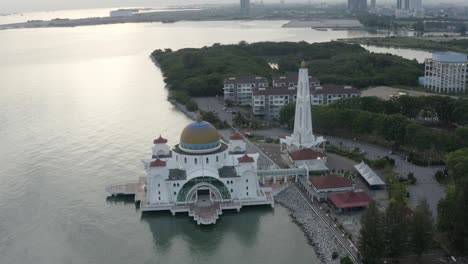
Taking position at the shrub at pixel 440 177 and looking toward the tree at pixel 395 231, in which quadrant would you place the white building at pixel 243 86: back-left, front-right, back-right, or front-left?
back-right

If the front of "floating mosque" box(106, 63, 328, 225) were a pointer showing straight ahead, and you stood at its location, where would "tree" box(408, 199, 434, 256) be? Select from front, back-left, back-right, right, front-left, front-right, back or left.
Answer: front-left

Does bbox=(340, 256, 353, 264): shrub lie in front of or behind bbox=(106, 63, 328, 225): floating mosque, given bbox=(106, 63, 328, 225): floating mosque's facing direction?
in front

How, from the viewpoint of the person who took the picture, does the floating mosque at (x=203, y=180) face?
facing the viewer

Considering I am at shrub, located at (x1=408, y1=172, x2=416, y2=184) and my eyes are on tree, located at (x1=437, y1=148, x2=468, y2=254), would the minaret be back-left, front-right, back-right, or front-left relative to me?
back-right

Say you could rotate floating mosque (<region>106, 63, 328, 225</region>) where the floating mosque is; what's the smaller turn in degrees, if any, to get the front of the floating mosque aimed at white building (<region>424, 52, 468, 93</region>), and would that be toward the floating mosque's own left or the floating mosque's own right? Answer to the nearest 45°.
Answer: approximately 135° to the floating mosque's own left

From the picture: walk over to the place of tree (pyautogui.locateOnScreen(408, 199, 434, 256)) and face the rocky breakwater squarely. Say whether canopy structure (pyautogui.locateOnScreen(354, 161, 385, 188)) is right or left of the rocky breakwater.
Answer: right

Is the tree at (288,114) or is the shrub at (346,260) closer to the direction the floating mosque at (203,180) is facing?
the shrub

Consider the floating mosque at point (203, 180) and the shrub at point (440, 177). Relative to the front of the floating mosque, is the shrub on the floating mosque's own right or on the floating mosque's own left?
on the floating mosque's own left

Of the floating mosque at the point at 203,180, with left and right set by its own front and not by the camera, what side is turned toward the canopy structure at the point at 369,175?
left

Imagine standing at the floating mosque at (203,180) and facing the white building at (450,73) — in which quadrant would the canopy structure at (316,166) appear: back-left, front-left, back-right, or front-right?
front-right

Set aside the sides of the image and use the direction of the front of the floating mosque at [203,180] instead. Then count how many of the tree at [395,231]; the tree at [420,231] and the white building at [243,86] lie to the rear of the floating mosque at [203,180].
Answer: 1

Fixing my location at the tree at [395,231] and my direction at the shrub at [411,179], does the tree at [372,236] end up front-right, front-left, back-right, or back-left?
back-left

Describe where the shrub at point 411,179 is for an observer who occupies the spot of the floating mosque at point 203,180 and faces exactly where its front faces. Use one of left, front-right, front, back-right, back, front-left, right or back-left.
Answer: left

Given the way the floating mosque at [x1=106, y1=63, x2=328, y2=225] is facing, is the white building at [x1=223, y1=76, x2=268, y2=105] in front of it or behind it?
behind

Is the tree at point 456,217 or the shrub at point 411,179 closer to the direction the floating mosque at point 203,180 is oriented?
the tree
